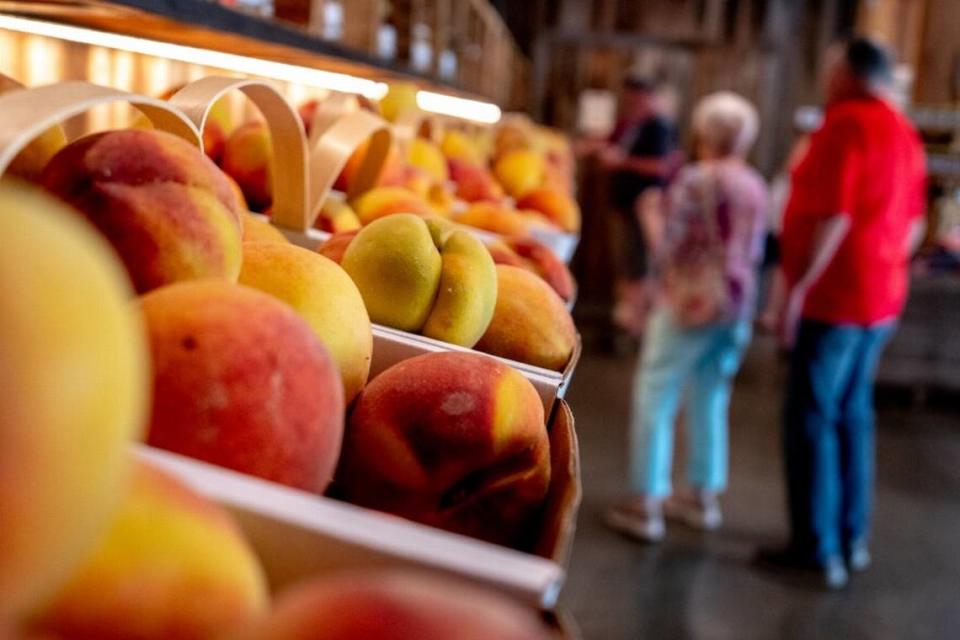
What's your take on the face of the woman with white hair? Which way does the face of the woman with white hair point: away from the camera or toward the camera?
away from the camera

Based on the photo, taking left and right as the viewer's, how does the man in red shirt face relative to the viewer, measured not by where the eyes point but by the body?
facing away from the viewer and to the left of the viewer

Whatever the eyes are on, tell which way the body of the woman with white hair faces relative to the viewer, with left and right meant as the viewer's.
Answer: facing away from the viewer and to the left of the viewer

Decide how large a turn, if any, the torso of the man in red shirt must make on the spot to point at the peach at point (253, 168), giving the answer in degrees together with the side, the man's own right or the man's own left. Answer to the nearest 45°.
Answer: approximately 135° to the man's own left

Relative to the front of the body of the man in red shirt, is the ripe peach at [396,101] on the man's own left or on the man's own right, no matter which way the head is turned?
on the man's own left

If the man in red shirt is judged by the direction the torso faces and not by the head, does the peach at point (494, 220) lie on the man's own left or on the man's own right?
on the man's own left

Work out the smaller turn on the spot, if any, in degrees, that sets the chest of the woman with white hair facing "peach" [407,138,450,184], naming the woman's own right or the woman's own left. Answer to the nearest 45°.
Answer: approximately 135° to the woman's own left

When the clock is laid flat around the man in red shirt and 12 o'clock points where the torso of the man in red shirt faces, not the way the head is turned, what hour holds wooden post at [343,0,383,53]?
The wooden post is roughly at 9 o'clock from the man in red shirt.

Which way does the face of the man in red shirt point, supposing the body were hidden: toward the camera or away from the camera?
away from the camera

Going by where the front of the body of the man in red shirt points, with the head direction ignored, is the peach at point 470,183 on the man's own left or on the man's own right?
on the man's own left

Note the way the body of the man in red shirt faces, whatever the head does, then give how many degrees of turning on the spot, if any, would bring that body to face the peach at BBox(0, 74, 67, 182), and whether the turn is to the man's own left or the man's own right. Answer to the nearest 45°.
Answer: approximately 135° to the man's own left

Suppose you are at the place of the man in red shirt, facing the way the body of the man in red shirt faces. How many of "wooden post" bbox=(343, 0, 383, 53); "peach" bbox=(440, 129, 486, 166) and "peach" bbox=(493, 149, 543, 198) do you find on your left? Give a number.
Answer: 3
